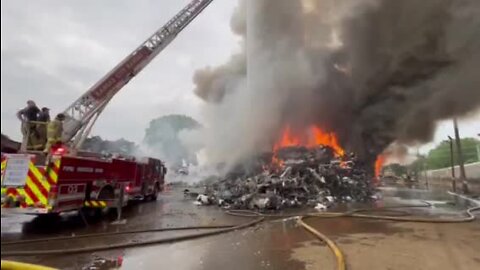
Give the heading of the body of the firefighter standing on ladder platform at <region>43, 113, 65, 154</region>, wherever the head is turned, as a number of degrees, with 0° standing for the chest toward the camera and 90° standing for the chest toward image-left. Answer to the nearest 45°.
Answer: approximately 225°

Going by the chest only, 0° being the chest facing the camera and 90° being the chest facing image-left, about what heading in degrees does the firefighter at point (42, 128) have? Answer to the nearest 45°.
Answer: approximately 225°

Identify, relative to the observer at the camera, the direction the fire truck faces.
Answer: facing away from the viewer and to the right of the viewer

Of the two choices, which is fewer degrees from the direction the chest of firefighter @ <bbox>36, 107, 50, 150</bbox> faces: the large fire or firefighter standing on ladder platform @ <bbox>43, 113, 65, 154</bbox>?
the large fire
